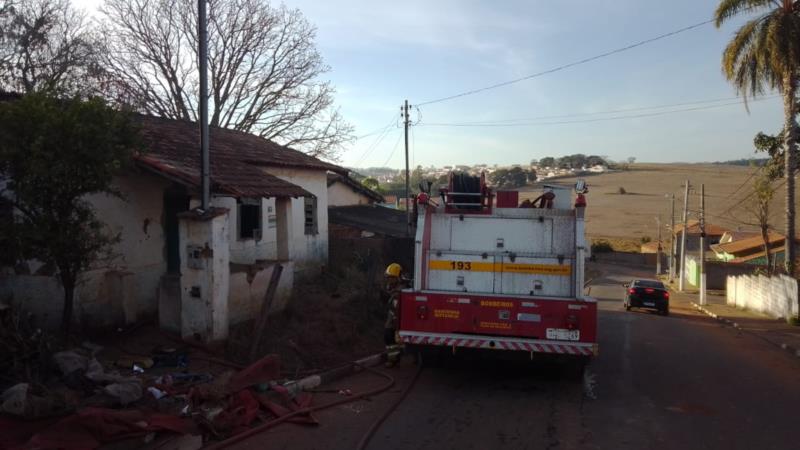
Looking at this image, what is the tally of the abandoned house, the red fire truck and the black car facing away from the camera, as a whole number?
2

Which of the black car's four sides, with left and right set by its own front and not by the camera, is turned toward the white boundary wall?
right

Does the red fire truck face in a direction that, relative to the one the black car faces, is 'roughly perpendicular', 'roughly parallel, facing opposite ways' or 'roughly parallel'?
roughly parallel

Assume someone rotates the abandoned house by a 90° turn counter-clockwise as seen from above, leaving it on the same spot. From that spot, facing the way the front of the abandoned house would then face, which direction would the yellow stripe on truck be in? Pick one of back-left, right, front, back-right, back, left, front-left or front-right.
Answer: right

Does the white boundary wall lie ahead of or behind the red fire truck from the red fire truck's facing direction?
ahead

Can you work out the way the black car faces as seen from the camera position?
facing away from the viewer

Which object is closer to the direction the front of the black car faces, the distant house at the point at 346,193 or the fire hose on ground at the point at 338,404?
the distant house

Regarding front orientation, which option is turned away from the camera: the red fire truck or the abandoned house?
the red fire truck

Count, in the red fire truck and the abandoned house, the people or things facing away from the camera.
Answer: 1

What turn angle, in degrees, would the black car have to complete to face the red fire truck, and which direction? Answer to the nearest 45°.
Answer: approximately 180°

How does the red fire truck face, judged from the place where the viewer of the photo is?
facing away from the viewer

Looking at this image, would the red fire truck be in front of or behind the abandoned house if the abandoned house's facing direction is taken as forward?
in front

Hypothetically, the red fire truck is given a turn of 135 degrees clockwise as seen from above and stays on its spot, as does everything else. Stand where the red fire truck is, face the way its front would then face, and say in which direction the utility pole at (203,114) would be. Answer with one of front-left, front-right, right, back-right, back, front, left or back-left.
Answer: back-right

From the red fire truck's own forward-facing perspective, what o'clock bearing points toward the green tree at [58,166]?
The green tree is roughly at 8 o'clock from the red fire truck.

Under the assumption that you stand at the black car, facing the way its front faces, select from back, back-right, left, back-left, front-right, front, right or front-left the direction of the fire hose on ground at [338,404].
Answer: back

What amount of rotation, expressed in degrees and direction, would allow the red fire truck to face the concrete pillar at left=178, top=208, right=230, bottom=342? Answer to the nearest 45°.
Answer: approximately 90° to its left

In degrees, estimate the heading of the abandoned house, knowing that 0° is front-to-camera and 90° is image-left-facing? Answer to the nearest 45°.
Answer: approximately 315°

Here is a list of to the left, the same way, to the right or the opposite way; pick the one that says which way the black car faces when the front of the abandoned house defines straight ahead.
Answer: to the left
